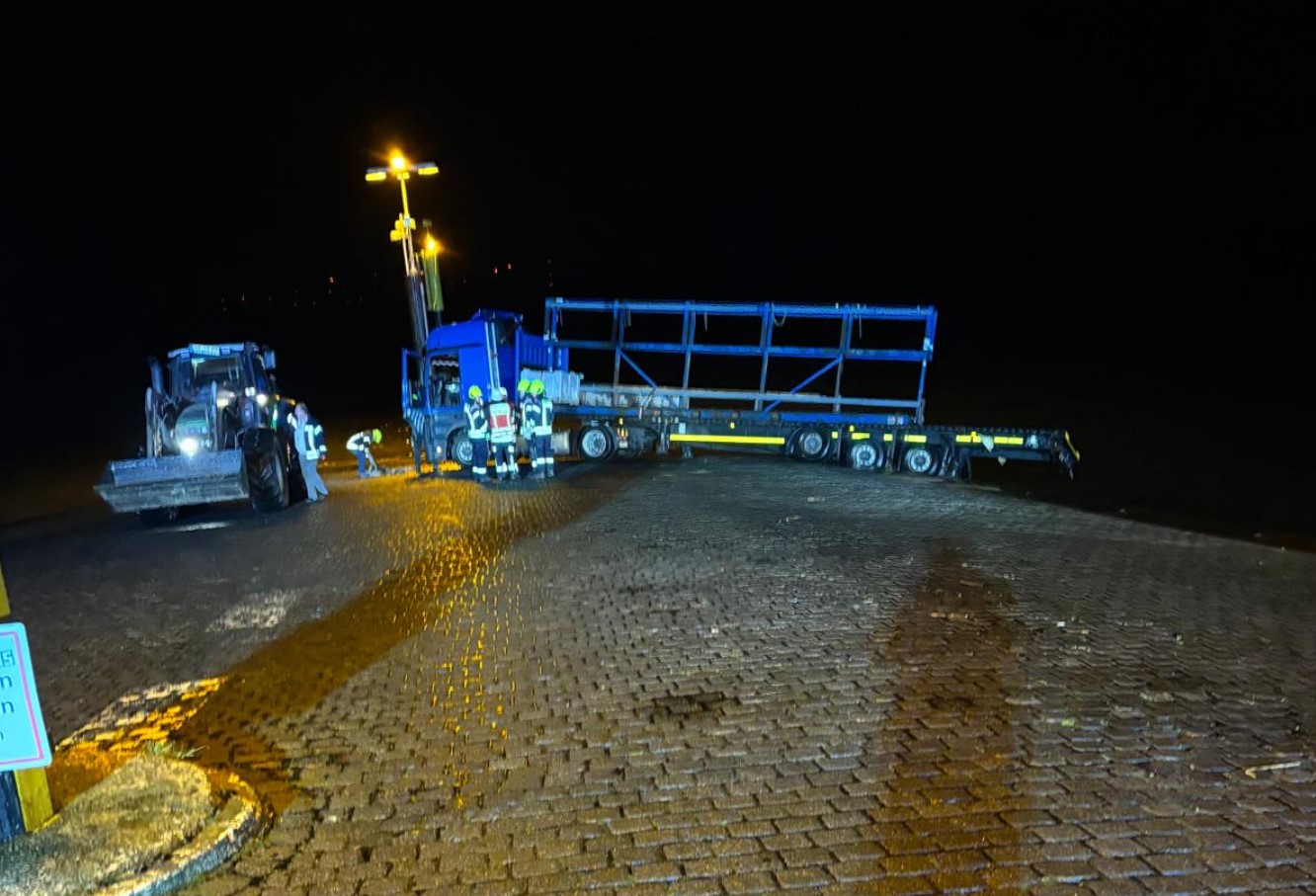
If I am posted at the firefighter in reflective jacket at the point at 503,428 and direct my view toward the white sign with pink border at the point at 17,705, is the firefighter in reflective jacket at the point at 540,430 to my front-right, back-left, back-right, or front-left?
back-left

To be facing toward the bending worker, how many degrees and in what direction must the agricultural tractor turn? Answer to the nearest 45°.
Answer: approximately 180°

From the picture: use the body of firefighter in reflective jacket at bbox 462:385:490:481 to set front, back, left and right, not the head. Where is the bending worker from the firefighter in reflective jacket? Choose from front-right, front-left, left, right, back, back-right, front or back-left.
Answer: back-left

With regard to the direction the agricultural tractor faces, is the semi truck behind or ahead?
behind

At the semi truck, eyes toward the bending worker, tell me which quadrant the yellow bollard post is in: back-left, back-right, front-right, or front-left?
front-left

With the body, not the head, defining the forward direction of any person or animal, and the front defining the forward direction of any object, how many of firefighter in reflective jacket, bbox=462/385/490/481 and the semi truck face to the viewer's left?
1

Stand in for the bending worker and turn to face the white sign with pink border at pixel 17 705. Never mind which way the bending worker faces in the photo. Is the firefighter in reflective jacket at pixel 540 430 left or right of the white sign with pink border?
left

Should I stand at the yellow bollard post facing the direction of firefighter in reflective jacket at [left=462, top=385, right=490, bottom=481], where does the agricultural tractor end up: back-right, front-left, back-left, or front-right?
front-left

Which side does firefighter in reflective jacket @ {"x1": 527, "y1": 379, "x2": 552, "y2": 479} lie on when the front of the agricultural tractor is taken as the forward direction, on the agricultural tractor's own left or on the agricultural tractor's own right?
on the agricultural tractor's own left

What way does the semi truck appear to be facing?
to the viewer's left

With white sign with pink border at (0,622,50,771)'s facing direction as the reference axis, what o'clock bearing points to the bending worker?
The bending worker is roughly at 7 o'clock from the white sign with pink border.

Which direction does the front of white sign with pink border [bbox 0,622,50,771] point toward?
toward the camera

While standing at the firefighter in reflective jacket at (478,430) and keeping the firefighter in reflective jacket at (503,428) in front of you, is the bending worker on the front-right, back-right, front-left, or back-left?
back-left

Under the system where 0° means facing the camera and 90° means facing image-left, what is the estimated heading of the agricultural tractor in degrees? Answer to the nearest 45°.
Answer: approximately 45°
